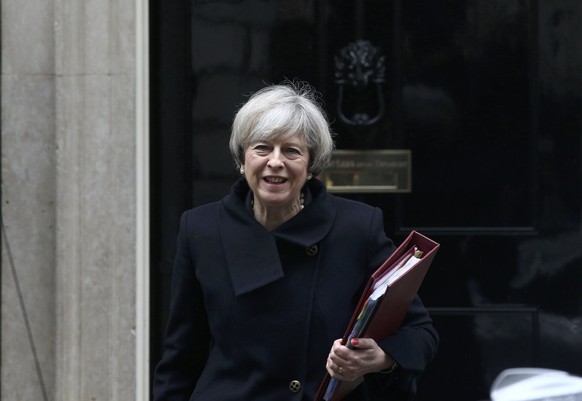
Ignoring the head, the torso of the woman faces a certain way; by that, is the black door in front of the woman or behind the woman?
behind

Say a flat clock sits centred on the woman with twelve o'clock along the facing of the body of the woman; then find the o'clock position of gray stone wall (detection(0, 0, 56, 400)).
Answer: The gray stone wall is roughly at 5 o'clock from the woman.

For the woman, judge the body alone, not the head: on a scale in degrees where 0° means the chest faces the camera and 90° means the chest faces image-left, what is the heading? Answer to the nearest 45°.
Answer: approximately 0°

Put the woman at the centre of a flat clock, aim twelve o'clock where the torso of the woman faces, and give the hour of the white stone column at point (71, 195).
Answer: The white stone column is roughly at 5 o'clock from the woman.
